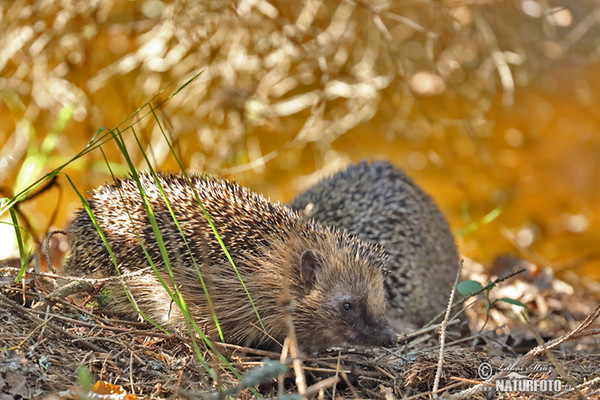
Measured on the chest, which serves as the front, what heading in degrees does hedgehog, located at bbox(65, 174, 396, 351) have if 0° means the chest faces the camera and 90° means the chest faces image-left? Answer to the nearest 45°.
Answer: approximately 270°

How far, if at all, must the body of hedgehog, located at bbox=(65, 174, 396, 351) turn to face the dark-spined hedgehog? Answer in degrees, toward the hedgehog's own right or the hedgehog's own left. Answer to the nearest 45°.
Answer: approximately 45° to the hedgehog's own left
